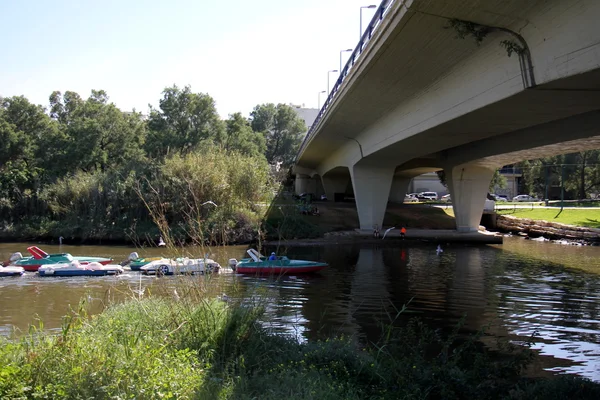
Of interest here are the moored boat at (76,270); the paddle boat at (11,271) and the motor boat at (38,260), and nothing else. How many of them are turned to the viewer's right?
3

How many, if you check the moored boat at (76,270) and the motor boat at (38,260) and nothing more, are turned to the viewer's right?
2

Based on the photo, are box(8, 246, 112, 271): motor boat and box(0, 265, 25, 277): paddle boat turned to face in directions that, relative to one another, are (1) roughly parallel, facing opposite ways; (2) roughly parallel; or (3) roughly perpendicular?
roughly parallel

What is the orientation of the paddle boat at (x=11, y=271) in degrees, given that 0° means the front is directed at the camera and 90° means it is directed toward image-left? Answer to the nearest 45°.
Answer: approximately 270°

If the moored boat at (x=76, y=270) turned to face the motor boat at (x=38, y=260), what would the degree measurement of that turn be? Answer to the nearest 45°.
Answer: approximately 135° to its left

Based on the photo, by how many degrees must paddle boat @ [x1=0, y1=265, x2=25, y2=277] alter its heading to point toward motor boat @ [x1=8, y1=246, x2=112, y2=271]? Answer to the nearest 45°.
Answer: approximately 45° to its left

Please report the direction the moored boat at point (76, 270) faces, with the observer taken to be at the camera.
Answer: facing to the right of the viewer

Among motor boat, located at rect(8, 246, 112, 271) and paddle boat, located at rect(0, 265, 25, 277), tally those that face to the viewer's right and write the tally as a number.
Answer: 2

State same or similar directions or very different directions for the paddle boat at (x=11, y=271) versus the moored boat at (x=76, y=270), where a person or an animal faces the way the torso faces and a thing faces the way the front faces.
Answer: same or similar directions

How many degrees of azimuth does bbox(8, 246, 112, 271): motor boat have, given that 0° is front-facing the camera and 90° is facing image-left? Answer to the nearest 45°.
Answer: approximately 270°
